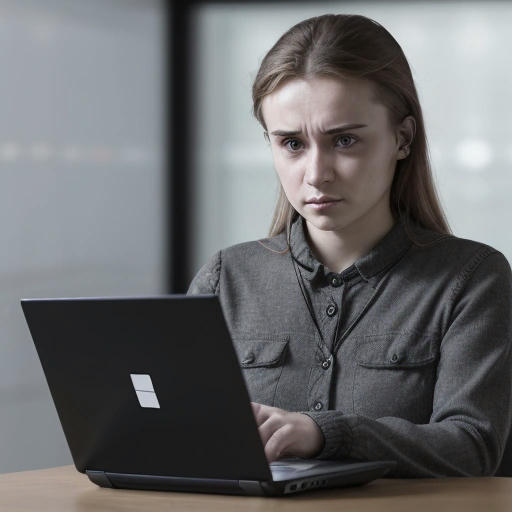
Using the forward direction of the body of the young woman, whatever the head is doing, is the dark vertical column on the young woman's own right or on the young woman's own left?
on the young woman's own right

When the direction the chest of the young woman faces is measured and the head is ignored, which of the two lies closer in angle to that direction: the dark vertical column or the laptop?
the laptop

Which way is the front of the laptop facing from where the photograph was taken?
facing away from the viewer and to the right of the viewer

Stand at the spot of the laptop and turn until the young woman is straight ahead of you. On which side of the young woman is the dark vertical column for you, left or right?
left

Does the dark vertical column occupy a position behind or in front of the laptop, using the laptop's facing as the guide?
in front

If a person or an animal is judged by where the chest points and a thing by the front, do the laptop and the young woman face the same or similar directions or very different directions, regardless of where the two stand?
very different directions

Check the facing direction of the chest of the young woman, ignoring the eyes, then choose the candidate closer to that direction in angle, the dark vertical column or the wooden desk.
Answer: the wooden desk

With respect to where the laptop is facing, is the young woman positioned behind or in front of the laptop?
in front

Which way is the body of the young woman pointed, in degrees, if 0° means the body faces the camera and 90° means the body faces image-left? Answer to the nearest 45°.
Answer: approximately 45°

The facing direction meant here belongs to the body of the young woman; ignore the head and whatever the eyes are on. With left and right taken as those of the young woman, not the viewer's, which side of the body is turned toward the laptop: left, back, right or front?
front
